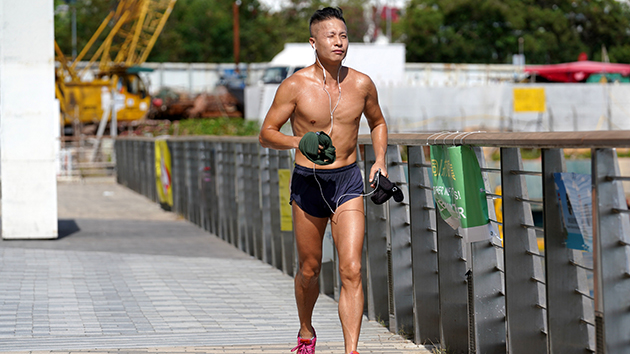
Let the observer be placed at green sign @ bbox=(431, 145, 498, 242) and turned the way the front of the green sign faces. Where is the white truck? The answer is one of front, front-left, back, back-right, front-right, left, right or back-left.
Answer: back-right

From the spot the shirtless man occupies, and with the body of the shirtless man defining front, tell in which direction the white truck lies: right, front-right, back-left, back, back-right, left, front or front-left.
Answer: back

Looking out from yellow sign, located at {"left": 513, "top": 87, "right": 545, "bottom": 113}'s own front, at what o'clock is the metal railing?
The metal railing is roughly at 12 o'clock from the yellow sign.

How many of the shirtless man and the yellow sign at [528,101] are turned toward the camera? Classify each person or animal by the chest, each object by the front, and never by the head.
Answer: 2

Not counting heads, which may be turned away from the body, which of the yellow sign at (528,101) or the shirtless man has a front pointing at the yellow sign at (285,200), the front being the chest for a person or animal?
the yellow sign at (528,101)

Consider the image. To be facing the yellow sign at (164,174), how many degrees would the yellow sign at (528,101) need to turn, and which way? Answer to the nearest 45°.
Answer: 0° — it already faces it

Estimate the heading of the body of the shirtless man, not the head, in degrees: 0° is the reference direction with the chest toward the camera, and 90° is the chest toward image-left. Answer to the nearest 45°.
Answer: approximately 0°

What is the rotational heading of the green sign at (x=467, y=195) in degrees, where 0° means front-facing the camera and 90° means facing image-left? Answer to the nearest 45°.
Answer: approximately 45°

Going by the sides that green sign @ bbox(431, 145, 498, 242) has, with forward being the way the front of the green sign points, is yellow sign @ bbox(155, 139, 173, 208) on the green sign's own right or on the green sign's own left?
on the green sign's own right
